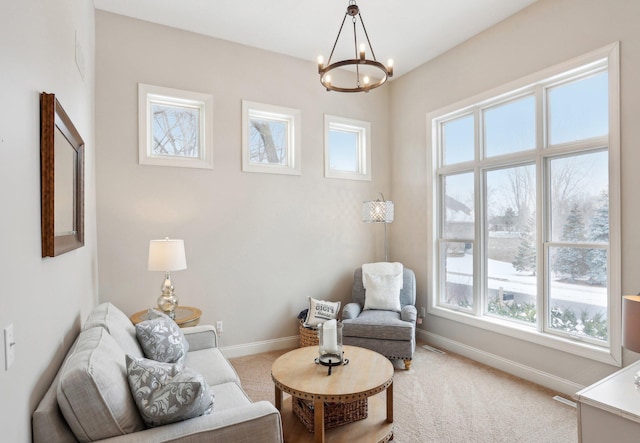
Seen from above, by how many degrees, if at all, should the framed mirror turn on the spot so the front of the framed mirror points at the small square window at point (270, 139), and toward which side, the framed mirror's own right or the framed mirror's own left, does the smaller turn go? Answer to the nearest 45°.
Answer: approximately 45° to the framed mirror's own left

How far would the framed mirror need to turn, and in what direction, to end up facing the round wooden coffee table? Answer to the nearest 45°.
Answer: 0° — it already faces it

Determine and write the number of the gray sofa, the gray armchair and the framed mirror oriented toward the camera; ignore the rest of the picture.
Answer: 1

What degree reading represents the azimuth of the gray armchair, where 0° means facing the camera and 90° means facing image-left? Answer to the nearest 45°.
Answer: approximately 0°

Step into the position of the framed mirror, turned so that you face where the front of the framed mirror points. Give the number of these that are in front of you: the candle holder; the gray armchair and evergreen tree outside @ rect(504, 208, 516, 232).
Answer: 3

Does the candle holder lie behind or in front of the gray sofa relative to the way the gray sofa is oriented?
in front

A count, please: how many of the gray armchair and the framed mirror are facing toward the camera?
1

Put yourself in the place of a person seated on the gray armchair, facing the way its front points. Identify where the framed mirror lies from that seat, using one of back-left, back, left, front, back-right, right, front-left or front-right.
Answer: front-right

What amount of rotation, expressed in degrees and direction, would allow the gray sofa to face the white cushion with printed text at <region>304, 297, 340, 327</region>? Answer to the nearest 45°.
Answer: approximately 45° to its left

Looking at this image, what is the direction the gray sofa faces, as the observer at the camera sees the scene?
facing to the right of the viewer

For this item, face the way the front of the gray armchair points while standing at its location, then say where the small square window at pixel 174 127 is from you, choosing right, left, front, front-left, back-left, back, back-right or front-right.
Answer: right

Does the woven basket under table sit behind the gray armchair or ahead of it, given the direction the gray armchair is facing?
ahead

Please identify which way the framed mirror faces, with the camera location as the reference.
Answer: facing to the right of the viewer
